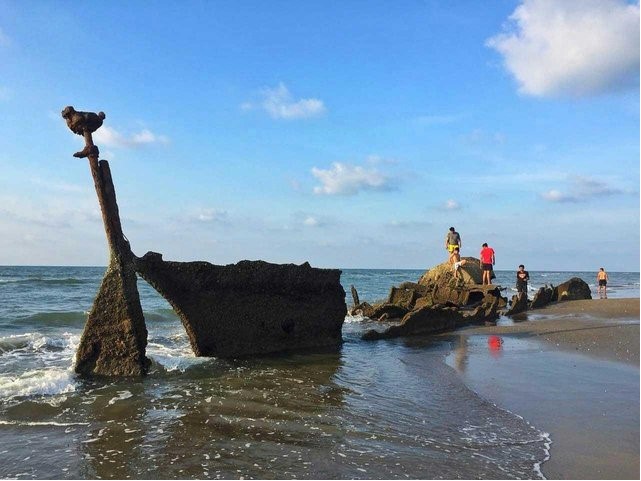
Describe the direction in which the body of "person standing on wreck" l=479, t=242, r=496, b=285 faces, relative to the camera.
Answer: away from the camera

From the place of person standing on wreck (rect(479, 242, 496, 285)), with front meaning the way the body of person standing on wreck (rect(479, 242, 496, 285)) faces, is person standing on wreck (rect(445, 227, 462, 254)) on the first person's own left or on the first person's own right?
on the first person's own left

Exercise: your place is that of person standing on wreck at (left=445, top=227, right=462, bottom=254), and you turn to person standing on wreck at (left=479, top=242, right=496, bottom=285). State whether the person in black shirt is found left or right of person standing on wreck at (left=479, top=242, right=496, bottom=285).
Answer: left

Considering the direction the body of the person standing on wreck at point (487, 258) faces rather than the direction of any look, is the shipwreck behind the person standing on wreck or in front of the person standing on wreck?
behind

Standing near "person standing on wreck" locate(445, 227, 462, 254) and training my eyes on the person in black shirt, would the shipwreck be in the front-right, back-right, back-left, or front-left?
back-right
